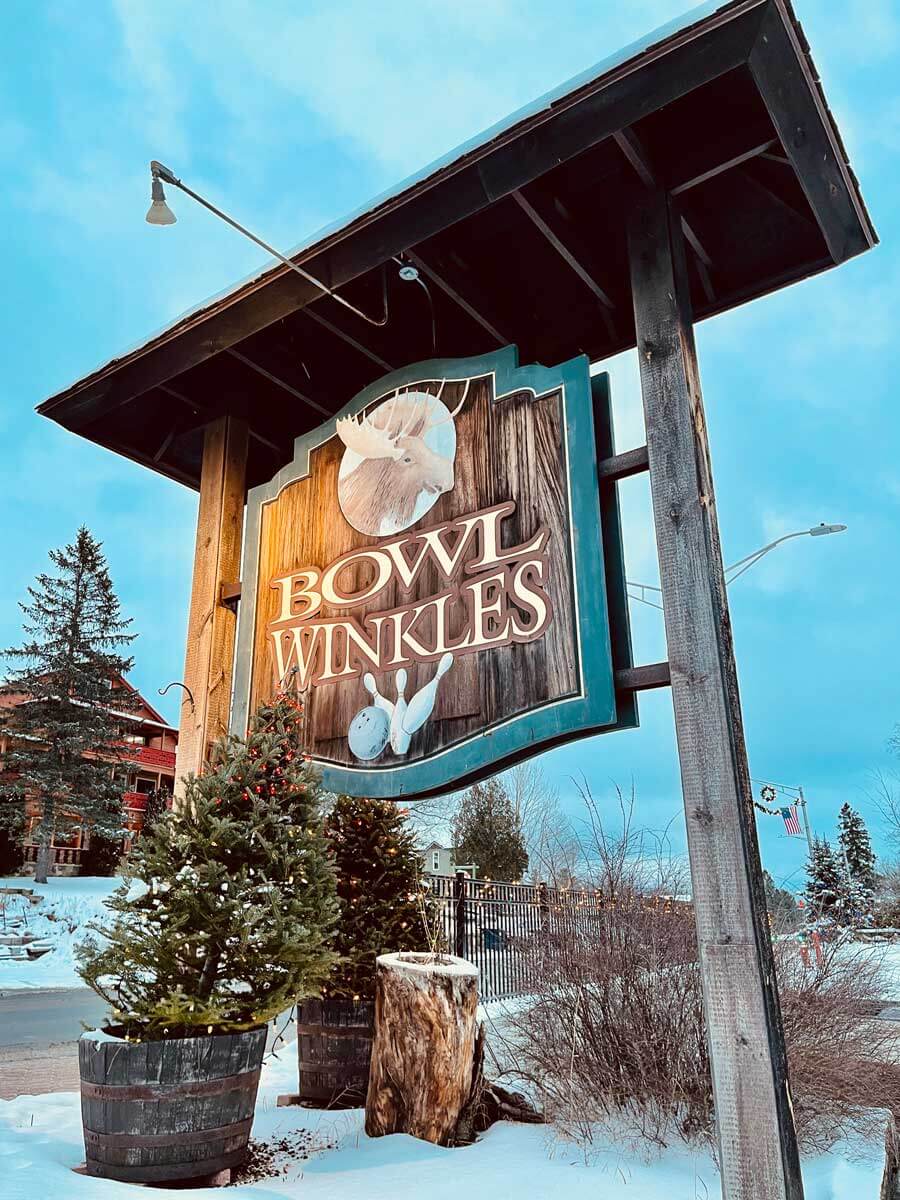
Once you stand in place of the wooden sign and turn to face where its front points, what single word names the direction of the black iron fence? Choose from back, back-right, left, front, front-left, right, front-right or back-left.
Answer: back-right

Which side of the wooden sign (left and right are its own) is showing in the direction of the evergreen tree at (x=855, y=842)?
back

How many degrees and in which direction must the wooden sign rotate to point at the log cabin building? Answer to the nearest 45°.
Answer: approximately 135° to its right

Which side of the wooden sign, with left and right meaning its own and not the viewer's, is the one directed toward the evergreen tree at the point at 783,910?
back

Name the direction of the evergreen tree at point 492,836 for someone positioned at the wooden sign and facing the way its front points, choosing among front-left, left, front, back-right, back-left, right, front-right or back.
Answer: back-right

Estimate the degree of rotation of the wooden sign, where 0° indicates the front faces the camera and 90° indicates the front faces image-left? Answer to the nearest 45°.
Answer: approximately 45°
